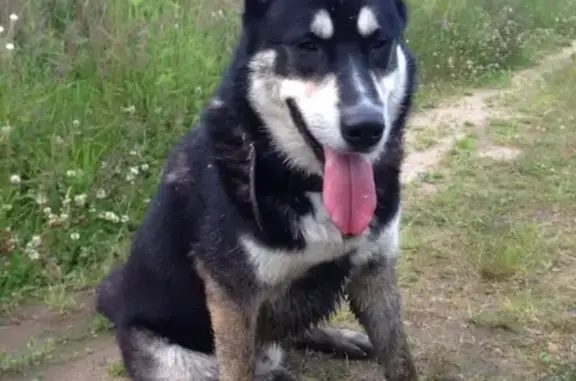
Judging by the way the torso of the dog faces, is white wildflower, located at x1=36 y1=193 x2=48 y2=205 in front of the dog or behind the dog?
behind

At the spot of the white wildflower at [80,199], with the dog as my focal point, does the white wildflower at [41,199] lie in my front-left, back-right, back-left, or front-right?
back-right

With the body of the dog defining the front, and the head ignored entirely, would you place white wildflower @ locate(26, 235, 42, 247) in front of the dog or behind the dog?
behind

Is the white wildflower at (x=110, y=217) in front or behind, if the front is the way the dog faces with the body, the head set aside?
behind

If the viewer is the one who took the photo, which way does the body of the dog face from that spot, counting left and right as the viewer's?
facing the viewer and to the right of the viewer

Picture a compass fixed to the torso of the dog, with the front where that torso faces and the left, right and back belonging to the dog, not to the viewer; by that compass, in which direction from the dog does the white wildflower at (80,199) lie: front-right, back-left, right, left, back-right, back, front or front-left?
back

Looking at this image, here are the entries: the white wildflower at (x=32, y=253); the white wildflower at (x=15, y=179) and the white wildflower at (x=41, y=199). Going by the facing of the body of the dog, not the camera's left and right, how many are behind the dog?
3

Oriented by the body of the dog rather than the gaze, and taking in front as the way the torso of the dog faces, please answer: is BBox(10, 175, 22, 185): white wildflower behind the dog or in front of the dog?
behind
